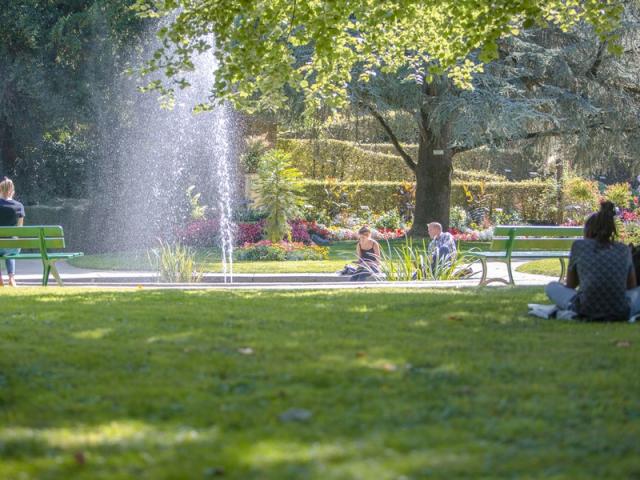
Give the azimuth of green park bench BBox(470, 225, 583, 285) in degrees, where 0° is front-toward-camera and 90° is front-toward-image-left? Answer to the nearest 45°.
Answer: approximately 135°

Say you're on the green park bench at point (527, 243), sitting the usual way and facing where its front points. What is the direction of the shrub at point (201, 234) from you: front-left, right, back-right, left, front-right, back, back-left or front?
front

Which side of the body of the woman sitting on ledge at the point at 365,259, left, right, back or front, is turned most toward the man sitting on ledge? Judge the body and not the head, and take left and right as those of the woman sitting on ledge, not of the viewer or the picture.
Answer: left

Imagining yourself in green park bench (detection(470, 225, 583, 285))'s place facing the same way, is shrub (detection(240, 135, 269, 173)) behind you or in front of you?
in front

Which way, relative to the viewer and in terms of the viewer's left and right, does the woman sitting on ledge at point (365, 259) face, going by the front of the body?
facing the viewer and to the left of the viewer

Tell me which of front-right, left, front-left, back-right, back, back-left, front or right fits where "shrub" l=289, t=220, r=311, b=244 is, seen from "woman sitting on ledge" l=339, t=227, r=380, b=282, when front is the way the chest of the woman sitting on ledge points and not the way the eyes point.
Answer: back-right

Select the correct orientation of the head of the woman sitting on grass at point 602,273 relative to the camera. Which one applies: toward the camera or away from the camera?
away from the camera

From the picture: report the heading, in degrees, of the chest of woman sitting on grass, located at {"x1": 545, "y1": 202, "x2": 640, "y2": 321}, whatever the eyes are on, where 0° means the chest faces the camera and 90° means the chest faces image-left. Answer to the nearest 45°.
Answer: approximately 180°

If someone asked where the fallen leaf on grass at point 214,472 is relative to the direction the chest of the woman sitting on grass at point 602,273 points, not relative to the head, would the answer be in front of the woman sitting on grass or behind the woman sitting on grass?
behind

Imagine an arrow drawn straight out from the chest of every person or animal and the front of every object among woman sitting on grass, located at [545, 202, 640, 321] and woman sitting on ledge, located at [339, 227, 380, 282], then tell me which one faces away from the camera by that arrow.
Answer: woman sitting on grass, located at [545, 202, 640, 321]

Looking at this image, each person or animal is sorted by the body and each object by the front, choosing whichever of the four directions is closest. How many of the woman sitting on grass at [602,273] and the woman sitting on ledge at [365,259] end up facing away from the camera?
1

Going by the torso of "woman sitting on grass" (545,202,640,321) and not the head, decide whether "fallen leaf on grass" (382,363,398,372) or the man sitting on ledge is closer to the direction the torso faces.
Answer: the man sitting on ledge
